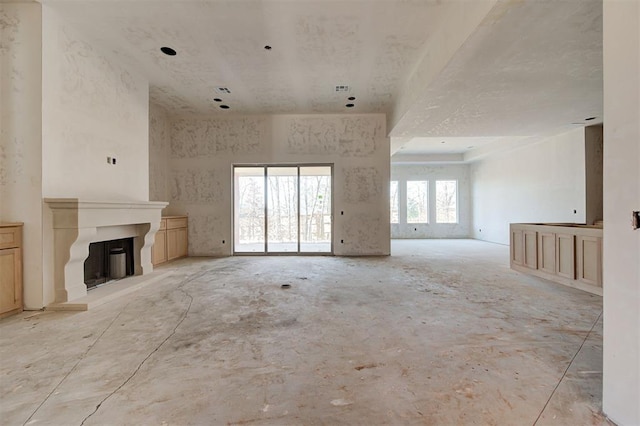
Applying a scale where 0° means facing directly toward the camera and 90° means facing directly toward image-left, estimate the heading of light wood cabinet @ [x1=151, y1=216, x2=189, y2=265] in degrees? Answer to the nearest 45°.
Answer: approximately 315°

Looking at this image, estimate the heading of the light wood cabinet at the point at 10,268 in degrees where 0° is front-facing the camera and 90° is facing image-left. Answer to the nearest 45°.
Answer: approximately 315°

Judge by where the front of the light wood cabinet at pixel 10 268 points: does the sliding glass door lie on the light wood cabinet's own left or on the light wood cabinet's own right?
on the light wood cabinet's own left

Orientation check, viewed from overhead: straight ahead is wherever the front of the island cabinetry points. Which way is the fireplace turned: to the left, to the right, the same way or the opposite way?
the opposite way

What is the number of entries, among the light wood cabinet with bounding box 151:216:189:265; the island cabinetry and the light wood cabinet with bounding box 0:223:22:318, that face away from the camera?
0

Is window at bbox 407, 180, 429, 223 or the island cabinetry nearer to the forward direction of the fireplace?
the island cabinetry

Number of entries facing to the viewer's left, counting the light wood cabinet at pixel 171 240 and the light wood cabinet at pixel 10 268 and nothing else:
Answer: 0

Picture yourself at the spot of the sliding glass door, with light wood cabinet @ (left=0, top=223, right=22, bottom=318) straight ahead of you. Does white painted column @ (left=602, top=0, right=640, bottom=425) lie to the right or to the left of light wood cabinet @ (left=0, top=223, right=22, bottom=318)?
left

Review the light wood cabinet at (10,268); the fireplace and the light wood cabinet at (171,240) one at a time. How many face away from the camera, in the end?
0

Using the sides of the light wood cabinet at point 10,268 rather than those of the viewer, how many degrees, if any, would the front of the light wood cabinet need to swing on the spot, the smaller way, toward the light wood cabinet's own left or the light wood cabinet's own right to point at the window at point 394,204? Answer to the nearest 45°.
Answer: approximately 45° to the light wood cabinet's own left
